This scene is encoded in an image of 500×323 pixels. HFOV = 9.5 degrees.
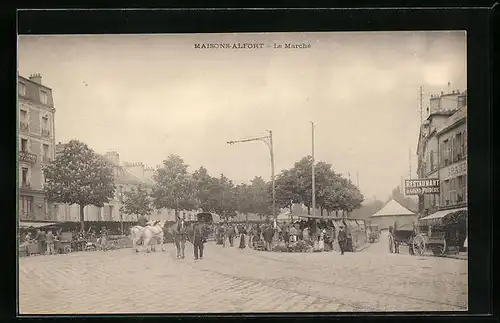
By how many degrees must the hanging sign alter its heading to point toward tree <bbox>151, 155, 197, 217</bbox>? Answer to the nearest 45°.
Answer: approximately 90° to its right

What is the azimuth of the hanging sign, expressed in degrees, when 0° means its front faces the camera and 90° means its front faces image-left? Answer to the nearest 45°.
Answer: approximately 0°

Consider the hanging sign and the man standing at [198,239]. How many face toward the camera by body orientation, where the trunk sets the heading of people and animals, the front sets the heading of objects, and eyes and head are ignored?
2
